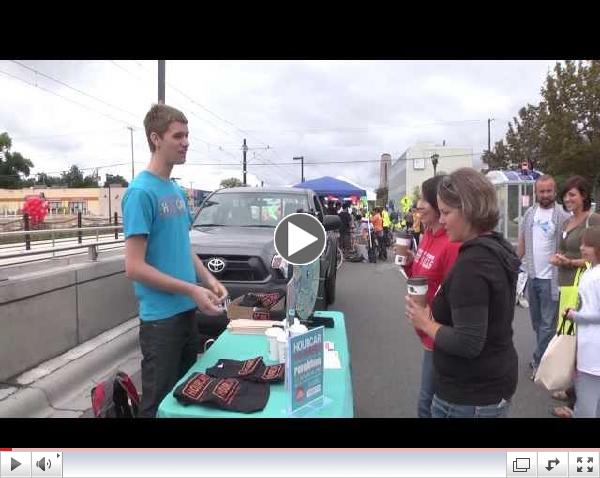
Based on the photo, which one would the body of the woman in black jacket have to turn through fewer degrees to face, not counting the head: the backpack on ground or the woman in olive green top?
the backpack on ground

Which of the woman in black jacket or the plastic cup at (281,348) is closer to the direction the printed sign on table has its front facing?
the woman in black jacket

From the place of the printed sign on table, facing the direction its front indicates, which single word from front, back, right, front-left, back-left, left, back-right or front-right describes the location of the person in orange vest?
back-left

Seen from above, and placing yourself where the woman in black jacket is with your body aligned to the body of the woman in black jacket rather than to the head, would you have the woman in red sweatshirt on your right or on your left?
on your right

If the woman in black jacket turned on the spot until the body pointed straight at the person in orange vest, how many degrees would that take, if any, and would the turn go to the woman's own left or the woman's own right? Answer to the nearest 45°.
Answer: approximately 90° to the woman's own right

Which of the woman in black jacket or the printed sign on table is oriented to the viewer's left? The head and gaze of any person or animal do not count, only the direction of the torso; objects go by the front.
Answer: the woman in black jacket

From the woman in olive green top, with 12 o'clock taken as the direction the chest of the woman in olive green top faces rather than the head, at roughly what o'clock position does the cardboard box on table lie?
The cardboard box on table is roughly at 12 o'clock from the woman in olive green top.

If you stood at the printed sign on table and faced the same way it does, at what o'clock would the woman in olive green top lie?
The woman in olive green top is roughly at 9 o'clock from the printed sign on table.

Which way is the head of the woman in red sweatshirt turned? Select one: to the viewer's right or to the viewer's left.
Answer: to the viewer's left

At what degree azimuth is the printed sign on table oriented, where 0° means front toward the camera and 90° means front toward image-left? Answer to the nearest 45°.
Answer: approximately 315°

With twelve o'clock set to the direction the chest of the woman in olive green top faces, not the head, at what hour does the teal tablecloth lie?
The teal tablecloth is roughly at 11 o'clock from the woman in olive green top.

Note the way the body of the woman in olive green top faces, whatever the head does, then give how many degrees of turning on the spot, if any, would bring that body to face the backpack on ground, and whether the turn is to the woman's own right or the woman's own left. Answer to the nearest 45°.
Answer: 0° — they already face it

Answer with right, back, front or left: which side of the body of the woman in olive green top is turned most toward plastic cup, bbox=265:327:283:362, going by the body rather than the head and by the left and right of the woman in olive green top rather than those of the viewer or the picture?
front

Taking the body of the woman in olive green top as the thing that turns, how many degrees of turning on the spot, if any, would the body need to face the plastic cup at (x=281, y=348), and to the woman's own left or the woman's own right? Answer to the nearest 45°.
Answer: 0° — they already face it

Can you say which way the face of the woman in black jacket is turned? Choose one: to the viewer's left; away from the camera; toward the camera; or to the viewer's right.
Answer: to the viewer's left

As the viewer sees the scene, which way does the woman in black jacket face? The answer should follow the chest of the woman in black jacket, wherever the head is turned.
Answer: to the viewer's left

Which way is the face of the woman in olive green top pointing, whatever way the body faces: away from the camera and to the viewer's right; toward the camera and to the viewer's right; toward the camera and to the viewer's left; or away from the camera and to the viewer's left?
toward the camera and to the viewer's left

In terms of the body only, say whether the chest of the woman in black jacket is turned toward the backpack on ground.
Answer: yes
